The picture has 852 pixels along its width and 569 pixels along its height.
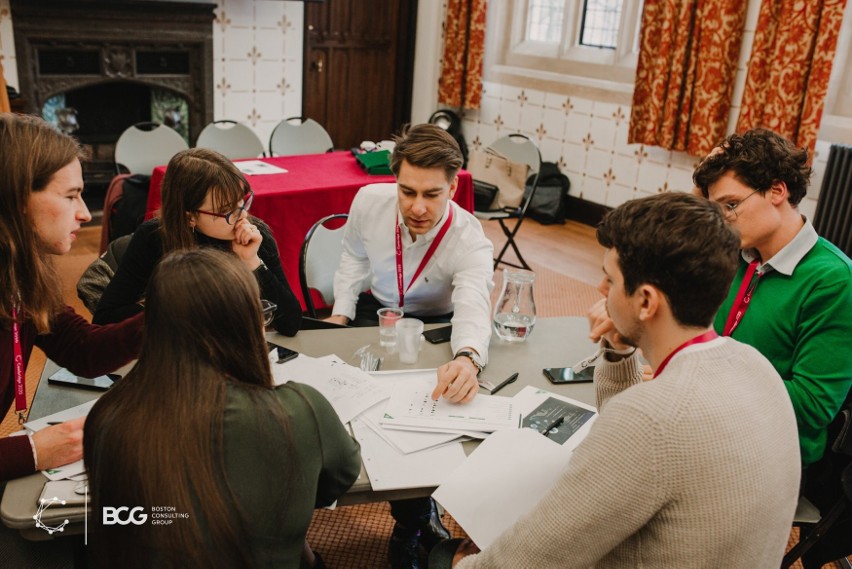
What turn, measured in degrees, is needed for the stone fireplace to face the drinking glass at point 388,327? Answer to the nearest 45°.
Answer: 0° — it already faces it

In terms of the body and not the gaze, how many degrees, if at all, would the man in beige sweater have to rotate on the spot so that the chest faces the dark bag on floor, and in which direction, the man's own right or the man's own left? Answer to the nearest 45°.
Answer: approximately 45° to the man's own right

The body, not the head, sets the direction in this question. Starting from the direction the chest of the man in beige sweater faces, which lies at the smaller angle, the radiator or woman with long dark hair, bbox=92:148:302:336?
the woman with long dark hair

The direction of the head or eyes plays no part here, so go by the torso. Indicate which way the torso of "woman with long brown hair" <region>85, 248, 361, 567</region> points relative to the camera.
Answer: away from the camera

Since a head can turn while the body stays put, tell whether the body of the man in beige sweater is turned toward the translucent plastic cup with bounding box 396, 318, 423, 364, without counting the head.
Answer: yes

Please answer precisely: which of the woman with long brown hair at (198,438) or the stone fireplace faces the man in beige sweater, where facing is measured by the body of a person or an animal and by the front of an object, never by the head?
the stone fireplace

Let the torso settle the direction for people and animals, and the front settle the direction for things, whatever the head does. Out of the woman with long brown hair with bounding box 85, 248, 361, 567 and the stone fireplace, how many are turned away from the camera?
1

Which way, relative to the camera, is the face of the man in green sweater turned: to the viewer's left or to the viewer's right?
to the viewer's left

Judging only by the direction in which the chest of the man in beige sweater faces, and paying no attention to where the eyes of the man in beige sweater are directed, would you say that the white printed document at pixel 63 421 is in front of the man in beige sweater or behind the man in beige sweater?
in front

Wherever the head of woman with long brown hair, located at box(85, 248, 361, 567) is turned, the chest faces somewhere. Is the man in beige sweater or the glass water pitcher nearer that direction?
the glass water pitcher

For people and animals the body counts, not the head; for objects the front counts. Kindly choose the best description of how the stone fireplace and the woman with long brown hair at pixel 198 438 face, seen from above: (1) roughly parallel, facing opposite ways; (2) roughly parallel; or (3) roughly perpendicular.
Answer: roughly parallel, facing opposite ways

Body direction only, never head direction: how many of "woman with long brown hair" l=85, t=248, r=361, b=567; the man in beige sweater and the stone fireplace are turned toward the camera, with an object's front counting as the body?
1

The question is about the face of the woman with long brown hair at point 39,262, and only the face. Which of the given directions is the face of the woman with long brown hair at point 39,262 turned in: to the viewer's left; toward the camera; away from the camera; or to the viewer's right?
to the viewer's right

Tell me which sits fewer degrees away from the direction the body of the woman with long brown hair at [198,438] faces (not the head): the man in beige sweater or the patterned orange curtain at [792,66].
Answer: the patterned orange curtain

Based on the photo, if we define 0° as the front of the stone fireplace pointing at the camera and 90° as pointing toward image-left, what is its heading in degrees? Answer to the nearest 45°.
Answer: approximately 0°

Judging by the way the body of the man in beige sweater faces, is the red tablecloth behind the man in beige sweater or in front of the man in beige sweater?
in front

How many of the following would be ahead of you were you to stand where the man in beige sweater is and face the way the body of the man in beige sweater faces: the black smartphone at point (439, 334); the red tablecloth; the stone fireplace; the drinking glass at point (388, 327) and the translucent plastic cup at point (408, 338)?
5

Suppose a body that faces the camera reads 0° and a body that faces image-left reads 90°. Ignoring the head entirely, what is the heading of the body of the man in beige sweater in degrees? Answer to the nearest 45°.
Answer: approximately 135°

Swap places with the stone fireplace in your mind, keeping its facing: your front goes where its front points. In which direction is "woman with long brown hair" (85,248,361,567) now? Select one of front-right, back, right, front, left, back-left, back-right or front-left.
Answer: front
